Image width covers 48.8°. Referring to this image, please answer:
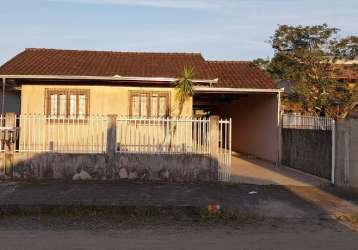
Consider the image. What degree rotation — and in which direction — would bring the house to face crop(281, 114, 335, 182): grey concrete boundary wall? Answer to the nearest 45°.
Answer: approximately 90° to its left

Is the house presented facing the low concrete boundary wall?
yes

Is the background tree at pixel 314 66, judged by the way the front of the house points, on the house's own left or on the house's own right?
on the house's own left

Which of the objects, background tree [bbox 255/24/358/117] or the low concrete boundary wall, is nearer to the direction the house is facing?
the low concrete boundary wall

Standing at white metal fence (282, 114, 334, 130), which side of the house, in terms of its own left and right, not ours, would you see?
left

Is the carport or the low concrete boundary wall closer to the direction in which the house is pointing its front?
the low concrete boundary wall

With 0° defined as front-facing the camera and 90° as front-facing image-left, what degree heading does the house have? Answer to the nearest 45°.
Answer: approximately 0°
